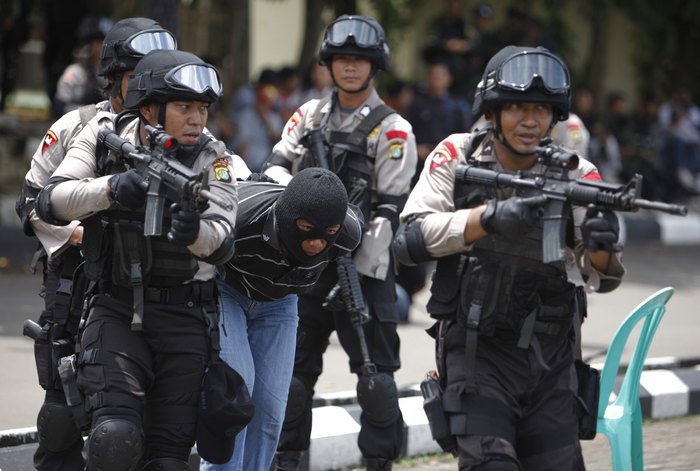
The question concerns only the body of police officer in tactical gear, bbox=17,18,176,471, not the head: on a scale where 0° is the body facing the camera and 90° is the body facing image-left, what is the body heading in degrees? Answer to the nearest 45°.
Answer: approximately 315°

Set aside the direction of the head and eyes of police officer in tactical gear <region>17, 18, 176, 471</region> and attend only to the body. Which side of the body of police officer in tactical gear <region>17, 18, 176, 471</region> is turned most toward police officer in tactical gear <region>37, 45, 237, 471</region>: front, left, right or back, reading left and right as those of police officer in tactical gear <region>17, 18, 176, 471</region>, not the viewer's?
front

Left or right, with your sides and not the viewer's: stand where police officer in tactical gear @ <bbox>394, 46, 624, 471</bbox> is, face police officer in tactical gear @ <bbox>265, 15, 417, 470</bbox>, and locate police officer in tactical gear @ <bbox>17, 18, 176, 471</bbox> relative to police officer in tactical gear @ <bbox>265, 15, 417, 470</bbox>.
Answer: left

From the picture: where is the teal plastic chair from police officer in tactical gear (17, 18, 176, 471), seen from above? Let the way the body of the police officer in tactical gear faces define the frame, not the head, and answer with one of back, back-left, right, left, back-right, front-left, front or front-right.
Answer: front-left
